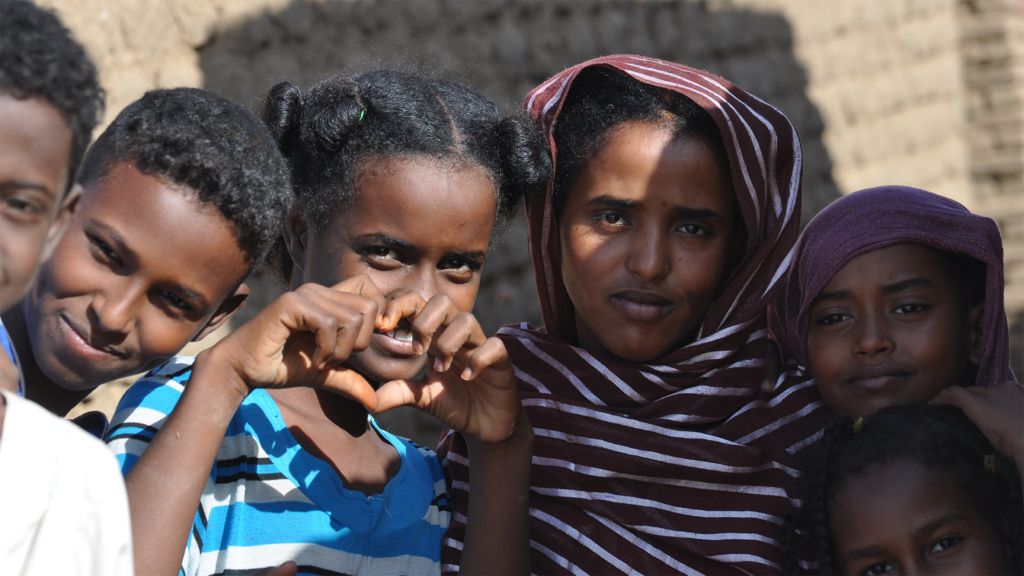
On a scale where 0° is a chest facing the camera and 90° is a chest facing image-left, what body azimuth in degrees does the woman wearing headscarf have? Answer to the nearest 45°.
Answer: approximately 0°

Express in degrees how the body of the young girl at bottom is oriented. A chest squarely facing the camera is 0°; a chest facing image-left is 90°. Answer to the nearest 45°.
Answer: approximately 0°

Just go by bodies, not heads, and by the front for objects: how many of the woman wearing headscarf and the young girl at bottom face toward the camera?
2
